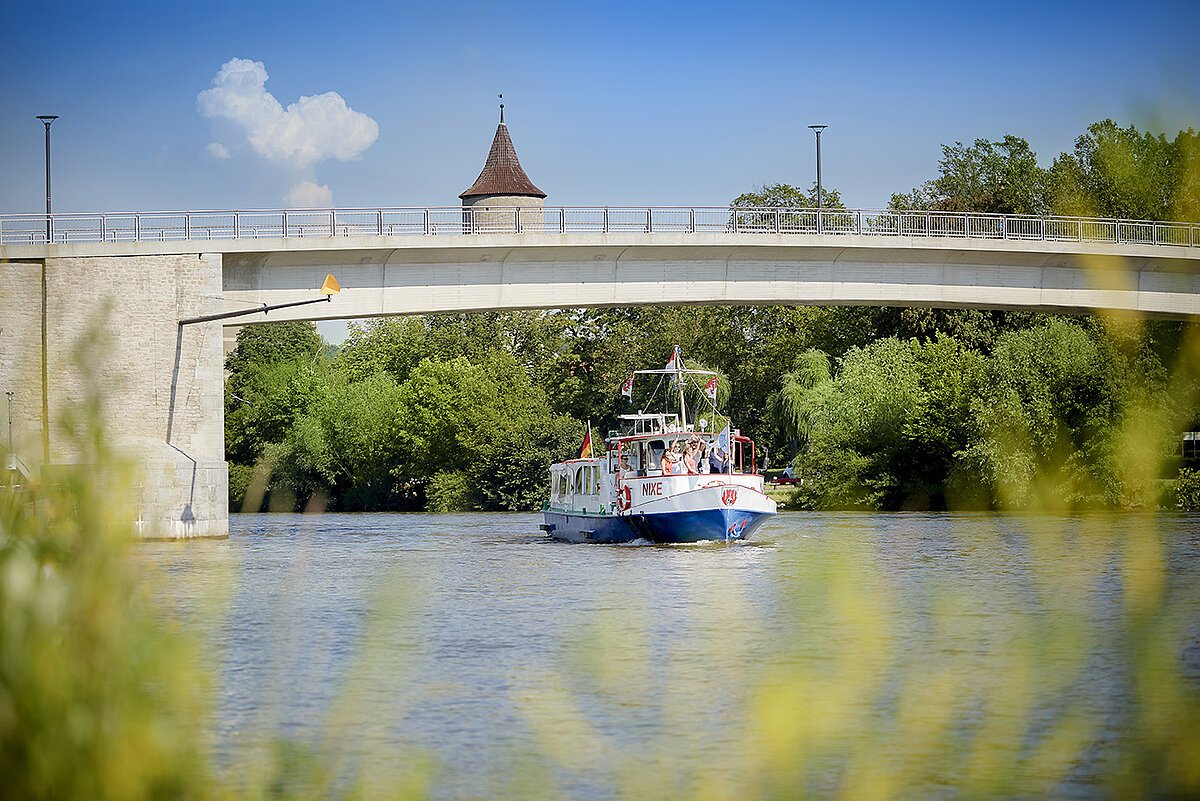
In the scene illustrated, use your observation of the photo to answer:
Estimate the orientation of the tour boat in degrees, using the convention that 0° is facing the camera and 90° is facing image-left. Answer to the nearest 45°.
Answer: approximately 315°

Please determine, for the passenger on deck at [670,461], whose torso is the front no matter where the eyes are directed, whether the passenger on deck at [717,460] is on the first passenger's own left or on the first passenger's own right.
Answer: on the first passenger's own left
